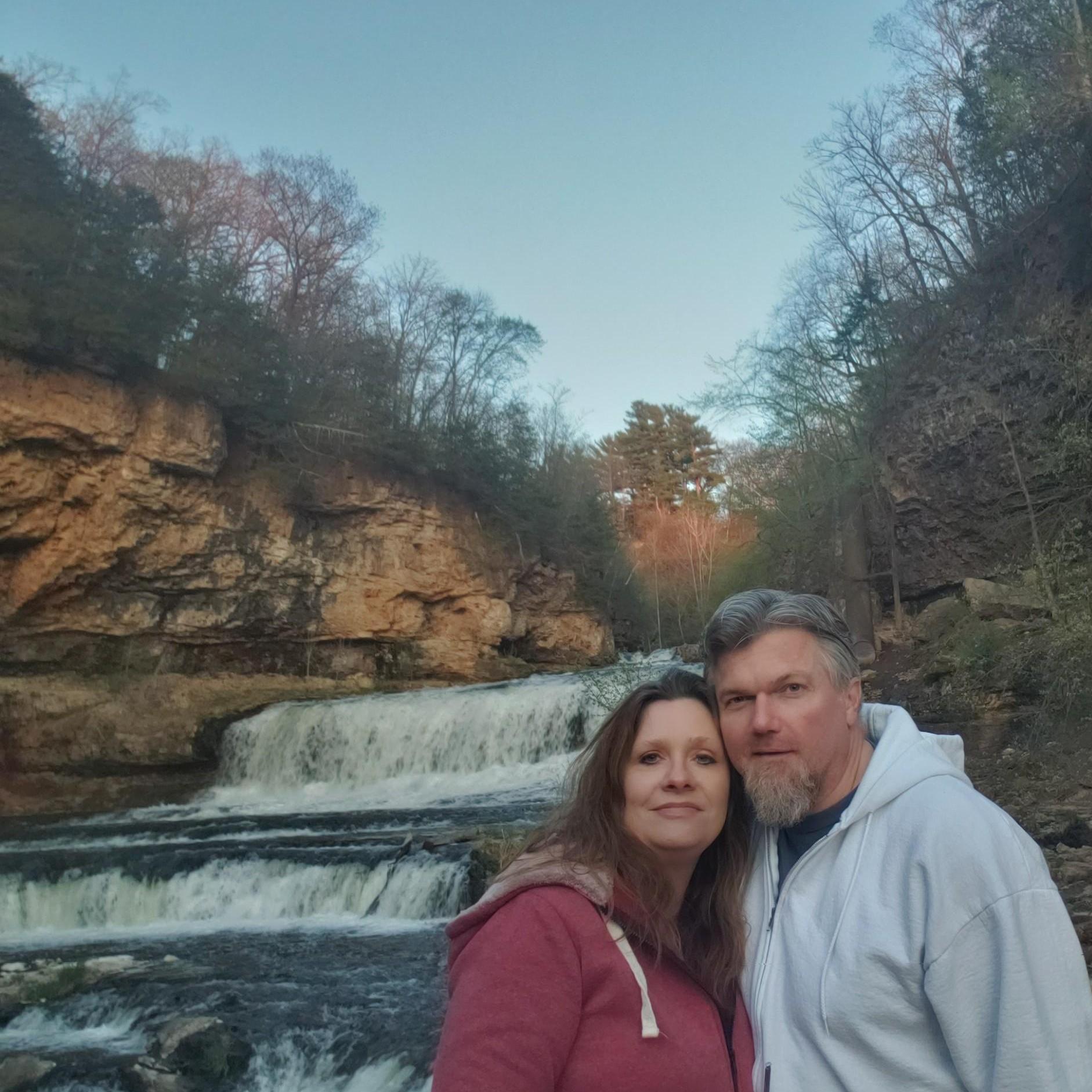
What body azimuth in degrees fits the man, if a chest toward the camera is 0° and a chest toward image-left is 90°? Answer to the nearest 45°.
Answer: approximately 45°

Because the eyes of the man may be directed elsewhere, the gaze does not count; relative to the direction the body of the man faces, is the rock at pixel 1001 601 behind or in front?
behind

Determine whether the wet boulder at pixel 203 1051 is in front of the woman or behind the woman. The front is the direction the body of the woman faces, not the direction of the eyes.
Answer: behind

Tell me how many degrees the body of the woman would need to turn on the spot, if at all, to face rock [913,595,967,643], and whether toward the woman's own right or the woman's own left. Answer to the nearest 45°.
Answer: approximately 135° to the woman's own left

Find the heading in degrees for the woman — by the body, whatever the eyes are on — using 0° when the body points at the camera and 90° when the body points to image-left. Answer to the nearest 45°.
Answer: approximately 315°

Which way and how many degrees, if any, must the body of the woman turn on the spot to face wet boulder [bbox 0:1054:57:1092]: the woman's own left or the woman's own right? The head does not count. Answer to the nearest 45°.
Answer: approximately 180°

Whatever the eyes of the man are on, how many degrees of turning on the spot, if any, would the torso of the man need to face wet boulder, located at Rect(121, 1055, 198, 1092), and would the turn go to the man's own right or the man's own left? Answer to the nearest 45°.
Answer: approximately 90° to the man's own right

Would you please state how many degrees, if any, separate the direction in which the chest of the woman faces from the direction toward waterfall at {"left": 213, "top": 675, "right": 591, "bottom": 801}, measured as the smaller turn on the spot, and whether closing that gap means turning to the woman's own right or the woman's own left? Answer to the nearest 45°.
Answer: approximately 135° to the woman's own left
